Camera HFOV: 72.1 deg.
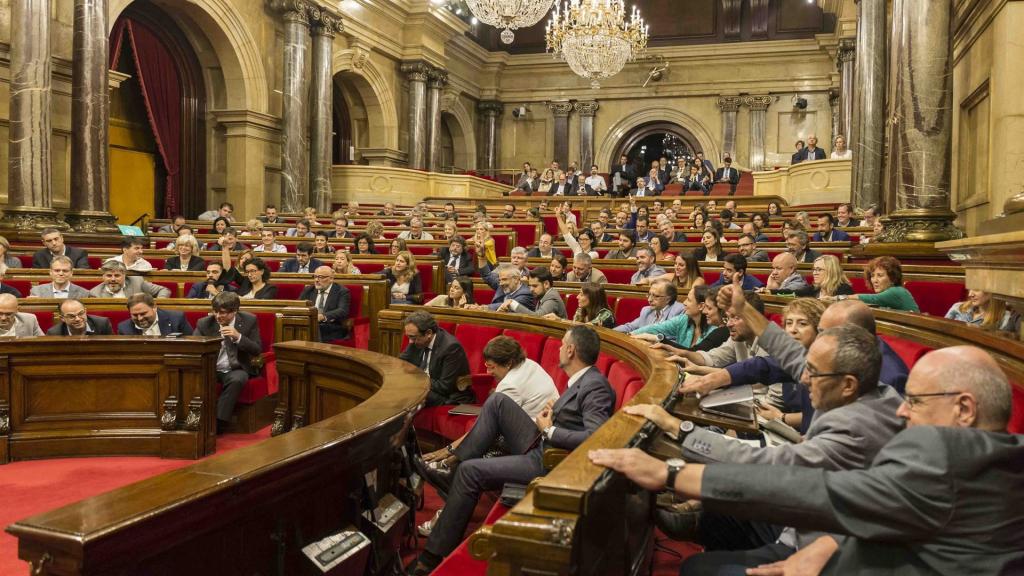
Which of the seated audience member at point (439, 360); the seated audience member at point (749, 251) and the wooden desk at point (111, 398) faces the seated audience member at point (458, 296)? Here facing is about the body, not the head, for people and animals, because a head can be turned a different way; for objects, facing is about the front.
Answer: the seated audience member at point (749, 251)

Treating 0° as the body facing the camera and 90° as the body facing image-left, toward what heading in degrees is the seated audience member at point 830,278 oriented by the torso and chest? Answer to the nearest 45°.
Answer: approximately 45°

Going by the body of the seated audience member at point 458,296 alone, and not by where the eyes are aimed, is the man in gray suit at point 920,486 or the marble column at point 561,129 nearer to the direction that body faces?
the man in gray suit

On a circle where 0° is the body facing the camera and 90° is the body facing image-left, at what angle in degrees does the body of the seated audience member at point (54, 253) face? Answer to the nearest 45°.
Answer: approximately 0°

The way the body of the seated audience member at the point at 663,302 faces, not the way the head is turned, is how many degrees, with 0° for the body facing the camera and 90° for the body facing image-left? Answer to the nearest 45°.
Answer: approximately 45°

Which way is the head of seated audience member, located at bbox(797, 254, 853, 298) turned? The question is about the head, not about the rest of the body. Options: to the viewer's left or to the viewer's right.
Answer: to the viewer's left

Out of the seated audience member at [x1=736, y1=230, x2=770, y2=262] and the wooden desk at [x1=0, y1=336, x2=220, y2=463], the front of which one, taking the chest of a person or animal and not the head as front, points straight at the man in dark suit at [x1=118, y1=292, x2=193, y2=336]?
the seated audience member

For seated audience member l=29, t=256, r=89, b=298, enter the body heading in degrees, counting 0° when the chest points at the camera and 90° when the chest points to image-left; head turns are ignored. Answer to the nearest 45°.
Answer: approximately 0°

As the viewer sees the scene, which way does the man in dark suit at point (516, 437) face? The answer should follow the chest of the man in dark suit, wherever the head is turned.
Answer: to the viewer's left

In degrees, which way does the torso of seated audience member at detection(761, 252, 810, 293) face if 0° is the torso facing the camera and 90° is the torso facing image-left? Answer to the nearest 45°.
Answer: approximately 45°

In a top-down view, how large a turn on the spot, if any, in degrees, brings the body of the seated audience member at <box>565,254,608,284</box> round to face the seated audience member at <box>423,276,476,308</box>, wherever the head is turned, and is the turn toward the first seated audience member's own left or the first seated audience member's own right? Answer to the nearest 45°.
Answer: approximately 45° to the first seated audience member's own right
